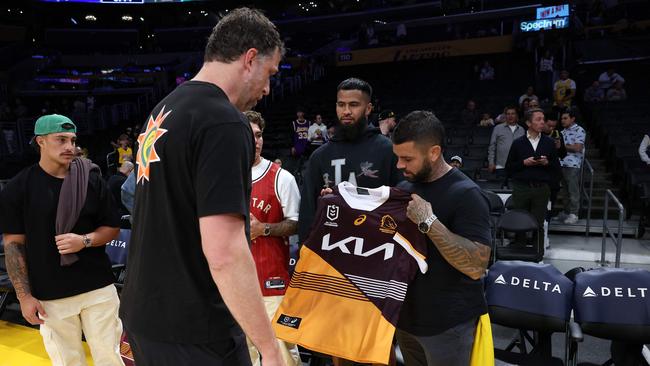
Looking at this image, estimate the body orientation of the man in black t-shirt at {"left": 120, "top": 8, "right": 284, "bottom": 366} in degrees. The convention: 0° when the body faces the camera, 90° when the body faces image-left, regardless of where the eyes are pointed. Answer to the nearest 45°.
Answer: approximately 225°

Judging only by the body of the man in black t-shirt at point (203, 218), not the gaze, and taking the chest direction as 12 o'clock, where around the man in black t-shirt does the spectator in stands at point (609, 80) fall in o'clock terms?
The spectator in stands is roughly at 12 o'clock from the man in black t-shirt.

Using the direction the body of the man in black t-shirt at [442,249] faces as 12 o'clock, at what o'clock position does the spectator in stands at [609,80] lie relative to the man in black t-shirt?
The spectator in stands is roughly at 5 o'clock from the man in black t-shirt.

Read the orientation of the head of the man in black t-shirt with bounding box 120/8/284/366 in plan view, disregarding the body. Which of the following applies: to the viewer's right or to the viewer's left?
to the viewer's right

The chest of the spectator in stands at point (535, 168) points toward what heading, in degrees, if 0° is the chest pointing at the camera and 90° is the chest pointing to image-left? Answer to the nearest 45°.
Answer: approximately 0°

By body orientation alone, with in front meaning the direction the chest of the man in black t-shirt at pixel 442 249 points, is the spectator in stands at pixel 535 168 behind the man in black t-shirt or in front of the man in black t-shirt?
behind

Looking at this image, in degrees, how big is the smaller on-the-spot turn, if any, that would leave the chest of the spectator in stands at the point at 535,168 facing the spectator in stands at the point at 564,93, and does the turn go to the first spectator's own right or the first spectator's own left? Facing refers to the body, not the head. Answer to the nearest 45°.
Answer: approximately 180°

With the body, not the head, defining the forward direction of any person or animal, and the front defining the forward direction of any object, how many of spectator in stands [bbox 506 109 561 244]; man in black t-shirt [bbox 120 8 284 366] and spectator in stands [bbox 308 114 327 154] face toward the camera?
2

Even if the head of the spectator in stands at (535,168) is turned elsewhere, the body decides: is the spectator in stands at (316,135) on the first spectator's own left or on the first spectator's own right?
on the first spectator's own right

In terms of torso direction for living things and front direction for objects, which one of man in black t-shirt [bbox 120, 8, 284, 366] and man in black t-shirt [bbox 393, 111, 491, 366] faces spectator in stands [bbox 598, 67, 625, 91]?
man in black t-shirt [bbox 120, 8, 284, 366]
